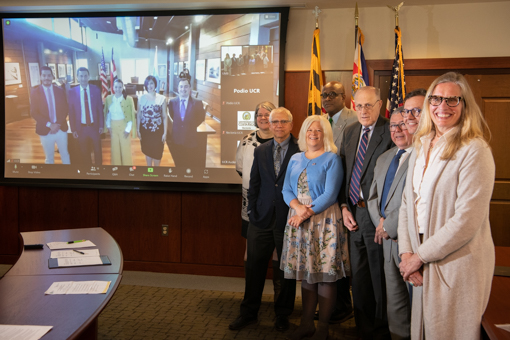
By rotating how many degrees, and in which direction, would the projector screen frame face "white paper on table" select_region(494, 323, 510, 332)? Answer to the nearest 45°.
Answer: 0° — it already faces it

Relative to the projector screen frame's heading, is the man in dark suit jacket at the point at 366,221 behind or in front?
in front

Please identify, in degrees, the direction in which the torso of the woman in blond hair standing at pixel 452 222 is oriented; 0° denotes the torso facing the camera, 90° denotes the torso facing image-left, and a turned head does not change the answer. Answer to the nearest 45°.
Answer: approximately 45°

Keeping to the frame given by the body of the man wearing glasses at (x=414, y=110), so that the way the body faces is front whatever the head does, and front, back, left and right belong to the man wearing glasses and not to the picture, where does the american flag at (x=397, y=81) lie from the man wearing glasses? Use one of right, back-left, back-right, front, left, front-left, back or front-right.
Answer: back-right

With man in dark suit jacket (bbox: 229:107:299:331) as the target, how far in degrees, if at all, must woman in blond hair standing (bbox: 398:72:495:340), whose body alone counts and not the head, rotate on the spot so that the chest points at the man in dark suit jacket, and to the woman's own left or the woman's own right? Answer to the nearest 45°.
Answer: approximately 90° to the woman's own right

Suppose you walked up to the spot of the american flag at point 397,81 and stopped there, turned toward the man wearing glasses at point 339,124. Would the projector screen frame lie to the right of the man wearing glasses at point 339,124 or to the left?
right

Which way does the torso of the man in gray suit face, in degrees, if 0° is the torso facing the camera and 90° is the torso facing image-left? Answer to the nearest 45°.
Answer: approximately 45°

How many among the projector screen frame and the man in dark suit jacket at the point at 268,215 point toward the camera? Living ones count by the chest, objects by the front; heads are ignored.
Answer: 2
